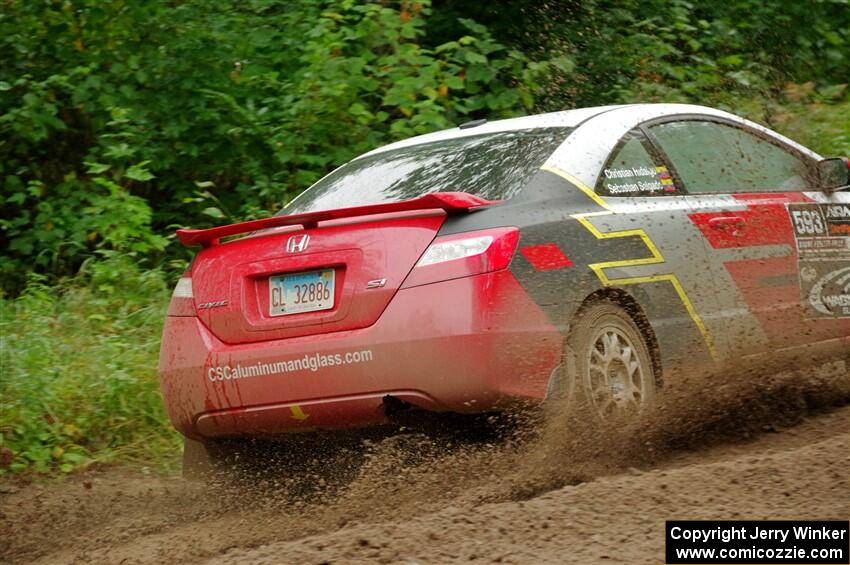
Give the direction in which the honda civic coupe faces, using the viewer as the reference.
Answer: facing away from the viewer and to the right of the viewer
